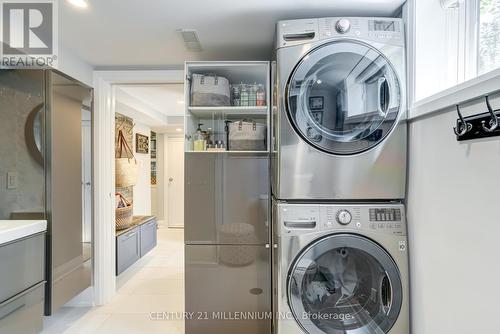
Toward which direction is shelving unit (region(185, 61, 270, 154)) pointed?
toward the camera

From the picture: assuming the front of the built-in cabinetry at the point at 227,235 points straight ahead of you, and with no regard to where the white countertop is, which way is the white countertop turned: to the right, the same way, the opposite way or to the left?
to the left

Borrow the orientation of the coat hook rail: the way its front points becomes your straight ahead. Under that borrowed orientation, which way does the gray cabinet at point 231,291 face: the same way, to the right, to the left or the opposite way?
to the left

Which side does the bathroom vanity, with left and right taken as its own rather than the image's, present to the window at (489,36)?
front

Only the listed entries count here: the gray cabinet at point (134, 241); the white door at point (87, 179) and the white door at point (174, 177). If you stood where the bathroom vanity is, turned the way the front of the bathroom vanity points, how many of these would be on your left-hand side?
3

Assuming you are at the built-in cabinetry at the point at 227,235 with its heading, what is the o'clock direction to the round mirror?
The round mirror is roughly at 3 o'clock from the built-in cabinetry.

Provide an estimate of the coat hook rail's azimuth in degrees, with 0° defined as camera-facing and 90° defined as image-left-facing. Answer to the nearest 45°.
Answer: approximately 45°

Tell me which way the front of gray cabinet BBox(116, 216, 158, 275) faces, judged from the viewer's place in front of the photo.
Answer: facing the viewer and to the right of the viewer

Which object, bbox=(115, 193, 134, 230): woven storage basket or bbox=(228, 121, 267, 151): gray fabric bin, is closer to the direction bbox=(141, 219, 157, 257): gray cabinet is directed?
the gray fabric bin

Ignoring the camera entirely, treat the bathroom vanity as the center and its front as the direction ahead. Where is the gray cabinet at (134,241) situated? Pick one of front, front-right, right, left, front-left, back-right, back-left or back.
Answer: left

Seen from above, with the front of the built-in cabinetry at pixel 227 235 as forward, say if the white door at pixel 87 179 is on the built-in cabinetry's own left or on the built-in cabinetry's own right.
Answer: on the built-in cabinetry's own right

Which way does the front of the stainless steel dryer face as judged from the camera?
facing the viewer

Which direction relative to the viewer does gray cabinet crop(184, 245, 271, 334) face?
toward the camera

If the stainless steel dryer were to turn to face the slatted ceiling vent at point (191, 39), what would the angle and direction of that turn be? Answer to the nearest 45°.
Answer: approximately 90° to its right
